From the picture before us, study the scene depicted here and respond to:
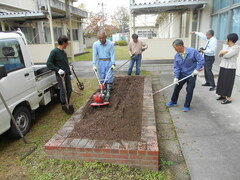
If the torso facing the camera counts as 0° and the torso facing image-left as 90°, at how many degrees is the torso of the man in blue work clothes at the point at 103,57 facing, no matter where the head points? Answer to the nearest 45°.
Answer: approximately 0°

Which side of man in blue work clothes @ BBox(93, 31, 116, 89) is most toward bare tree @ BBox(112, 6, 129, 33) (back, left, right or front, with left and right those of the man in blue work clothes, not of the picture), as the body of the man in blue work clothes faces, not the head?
back

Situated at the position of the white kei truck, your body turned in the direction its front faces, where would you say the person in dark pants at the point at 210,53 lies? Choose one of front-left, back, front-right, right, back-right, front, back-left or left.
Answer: back-left

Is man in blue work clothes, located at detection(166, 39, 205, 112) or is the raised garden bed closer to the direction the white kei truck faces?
the raised garden bed

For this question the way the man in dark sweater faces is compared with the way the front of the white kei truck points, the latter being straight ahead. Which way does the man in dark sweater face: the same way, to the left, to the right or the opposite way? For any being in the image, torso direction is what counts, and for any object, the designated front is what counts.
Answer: to the left

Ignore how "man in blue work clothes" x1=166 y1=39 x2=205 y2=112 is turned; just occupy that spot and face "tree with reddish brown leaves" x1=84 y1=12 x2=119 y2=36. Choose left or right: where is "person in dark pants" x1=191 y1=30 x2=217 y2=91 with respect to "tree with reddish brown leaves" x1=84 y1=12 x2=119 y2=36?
right

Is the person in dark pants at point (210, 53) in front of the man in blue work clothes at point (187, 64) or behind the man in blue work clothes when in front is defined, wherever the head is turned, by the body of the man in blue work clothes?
behind

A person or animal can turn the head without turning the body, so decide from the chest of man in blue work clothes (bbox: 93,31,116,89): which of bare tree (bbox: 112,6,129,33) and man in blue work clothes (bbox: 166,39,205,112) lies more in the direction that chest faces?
the man in blue work clothes

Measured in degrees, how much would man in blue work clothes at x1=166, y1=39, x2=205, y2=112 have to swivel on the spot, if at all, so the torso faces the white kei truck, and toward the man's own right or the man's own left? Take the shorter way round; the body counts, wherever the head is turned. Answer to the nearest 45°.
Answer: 0° — they already face it

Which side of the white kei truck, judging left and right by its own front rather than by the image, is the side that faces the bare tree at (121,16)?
back

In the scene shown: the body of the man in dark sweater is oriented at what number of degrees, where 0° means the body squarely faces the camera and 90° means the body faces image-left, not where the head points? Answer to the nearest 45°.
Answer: approximately 315°

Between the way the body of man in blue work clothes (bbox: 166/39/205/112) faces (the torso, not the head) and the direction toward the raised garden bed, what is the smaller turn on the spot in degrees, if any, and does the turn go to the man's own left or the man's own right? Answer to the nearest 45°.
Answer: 0° — they already face it
